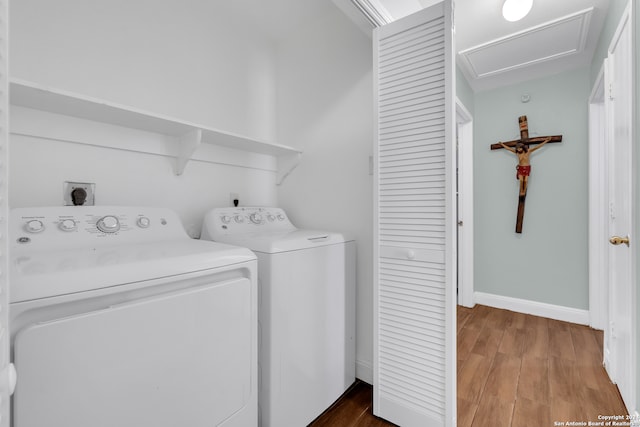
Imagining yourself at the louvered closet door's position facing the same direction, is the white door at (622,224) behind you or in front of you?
behind

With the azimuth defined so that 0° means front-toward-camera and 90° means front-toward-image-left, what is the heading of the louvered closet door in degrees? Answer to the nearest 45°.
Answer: approximately 45°

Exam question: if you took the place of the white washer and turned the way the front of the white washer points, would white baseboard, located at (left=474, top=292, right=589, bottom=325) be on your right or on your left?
on your left

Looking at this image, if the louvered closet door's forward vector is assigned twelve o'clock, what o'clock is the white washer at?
The white washer is roughly at 3 o'clock from the louvered closet door.

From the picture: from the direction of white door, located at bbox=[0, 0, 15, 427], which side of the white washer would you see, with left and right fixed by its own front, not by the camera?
right

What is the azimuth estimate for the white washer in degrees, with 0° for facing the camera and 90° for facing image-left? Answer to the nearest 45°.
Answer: approximately 315°

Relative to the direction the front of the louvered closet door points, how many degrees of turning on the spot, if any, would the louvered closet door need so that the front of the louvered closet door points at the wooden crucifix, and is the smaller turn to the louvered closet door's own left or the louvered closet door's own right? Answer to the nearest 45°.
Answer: approximately 180°

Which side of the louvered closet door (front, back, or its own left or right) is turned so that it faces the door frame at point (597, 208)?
back
